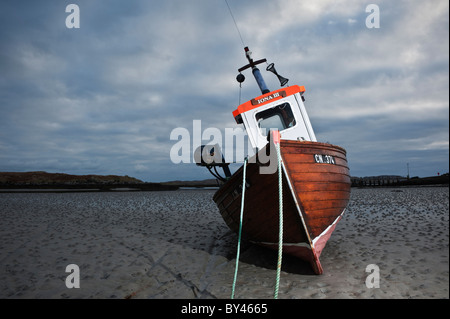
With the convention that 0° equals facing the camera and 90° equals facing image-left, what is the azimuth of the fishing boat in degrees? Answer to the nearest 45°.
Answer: approximately 0°
